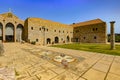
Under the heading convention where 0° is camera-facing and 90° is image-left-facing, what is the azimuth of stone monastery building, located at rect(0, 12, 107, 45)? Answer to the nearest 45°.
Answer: approximately 0°
